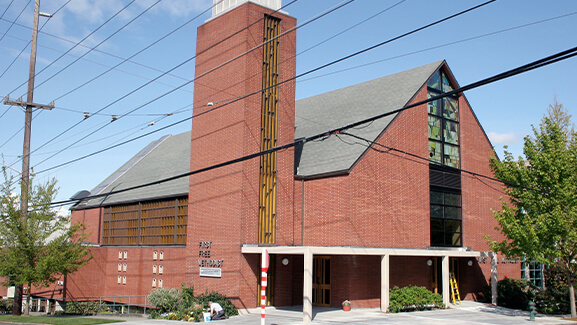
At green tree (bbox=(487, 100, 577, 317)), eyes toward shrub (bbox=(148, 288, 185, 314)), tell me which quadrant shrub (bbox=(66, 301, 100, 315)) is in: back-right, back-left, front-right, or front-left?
front-right

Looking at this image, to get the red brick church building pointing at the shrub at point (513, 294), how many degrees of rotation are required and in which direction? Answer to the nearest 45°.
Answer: approximately 45° to its left

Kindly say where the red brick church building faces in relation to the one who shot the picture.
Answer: facing the viewer and to the right of the viewer

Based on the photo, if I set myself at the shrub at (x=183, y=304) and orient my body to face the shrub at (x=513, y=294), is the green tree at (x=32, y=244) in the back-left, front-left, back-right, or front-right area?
back-left
